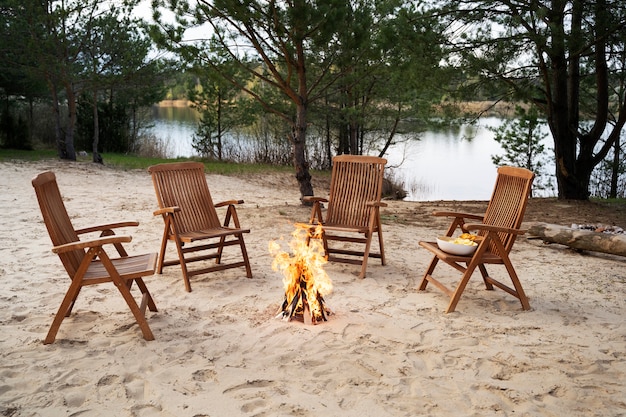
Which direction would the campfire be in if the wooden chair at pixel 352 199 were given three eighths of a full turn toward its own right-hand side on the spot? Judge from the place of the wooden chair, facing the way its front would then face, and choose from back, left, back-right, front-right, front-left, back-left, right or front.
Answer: back

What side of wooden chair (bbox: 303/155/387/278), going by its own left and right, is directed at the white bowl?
left

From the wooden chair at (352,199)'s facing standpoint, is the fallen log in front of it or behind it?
behind

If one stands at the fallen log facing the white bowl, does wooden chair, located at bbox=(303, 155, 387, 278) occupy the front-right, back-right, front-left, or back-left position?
front-right

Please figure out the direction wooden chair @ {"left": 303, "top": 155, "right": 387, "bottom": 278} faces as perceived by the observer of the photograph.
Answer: facing the viewer and to the left of the viewer
